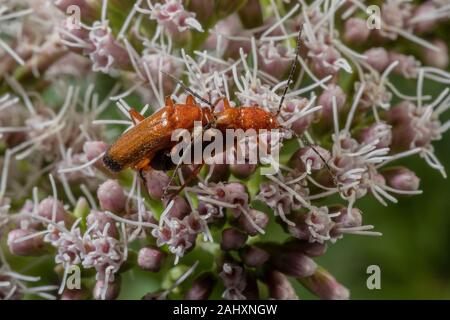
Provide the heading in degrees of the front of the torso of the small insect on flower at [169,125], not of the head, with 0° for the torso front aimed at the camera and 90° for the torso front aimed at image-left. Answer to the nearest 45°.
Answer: approximately 270°
